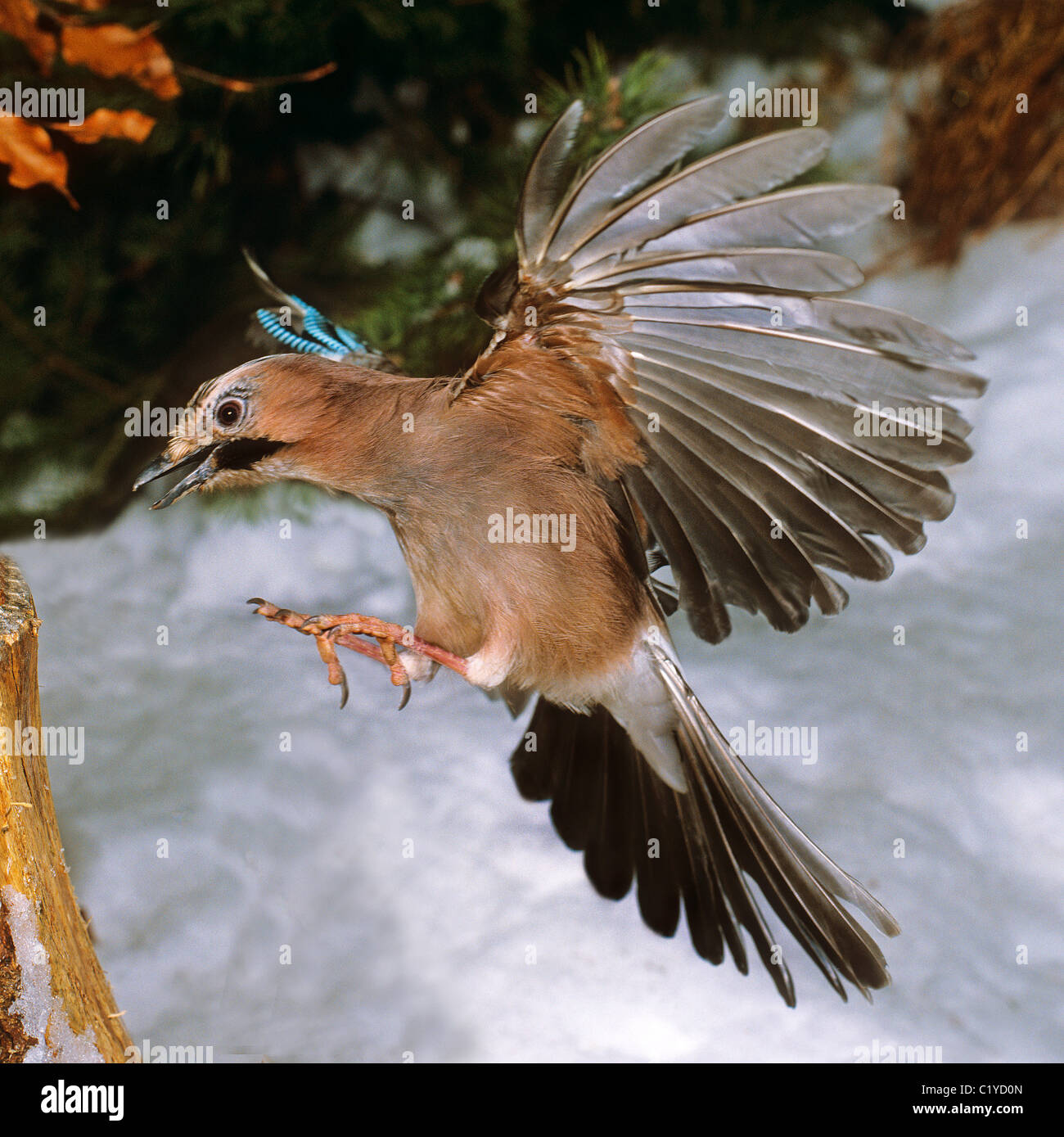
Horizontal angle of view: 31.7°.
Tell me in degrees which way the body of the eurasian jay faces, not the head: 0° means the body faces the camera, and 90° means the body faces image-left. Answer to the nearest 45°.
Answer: approximately 90°

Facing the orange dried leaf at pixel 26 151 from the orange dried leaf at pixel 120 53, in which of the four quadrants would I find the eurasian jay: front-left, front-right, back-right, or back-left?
back-left
